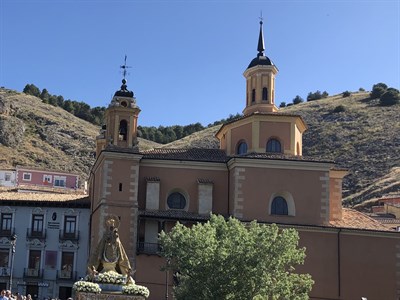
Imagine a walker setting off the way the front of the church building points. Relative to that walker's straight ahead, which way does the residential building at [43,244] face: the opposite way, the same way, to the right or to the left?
to the left

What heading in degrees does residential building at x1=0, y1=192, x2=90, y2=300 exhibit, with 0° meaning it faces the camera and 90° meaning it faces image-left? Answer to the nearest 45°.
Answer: approximately 0°

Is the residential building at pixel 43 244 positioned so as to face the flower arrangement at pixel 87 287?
yes

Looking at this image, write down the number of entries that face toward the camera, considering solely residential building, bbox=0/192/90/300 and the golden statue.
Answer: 2

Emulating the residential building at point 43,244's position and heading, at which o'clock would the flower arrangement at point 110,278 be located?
The flower arrangement is roughly at 12 o'clock from the residential building.
